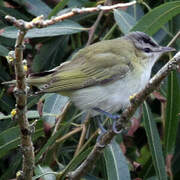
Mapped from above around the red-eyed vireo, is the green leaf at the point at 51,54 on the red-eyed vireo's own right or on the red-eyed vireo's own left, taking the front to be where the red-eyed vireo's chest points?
on the red-eyed vireo's own left

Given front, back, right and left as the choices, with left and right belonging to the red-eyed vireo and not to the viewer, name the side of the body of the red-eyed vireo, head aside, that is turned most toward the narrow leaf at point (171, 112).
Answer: front

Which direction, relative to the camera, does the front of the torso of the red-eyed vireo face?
to the viewer's right

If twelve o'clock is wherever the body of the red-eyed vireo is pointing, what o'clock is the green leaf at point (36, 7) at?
The green leaf is roughly at 8 o'clock from the red-eyed vireo.

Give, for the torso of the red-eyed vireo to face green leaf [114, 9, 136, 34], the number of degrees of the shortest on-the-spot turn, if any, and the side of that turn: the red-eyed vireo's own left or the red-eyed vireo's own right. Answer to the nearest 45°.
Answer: approximately 45° to the red-eyed vireo's own left

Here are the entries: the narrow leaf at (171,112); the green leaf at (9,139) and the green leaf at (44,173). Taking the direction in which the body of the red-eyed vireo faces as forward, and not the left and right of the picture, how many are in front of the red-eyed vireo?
1

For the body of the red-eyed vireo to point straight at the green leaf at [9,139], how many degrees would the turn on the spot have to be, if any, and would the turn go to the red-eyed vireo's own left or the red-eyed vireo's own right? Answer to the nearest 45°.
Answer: approximately 135° to the red-eyed vireo's own right

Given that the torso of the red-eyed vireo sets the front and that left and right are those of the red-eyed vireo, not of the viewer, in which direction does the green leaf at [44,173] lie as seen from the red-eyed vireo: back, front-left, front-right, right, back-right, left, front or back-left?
back-right

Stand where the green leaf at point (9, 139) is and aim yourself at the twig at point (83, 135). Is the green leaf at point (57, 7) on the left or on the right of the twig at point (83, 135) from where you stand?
left
